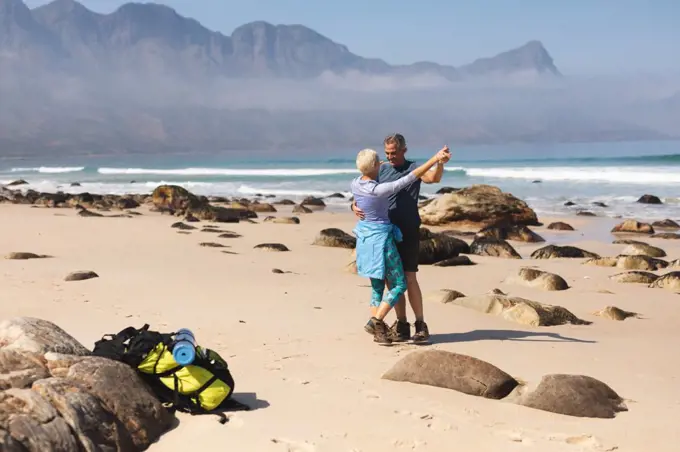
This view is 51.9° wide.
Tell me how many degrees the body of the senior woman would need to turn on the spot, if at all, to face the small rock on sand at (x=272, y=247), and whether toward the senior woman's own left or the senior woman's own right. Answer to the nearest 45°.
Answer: approximately 45° to the senior woman's own left

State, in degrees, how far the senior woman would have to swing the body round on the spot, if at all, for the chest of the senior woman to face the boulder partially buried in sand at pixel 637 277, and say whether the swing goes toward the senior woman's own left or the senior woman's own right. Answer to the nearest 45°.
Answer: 0° — they already face it

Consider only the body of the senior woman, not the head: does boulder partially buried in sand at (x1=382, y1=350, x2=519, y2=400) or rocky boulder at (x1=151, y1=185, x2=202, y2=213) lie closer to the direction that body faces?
the rocky boulder

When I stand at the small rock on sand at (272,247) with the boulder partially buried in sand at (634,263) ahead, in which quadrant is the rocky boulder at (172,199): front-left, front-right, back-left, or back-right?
back-left

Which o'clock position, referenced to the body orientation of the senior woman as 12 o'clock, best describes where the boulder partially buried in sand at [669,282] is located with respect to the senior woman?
The boulder partially buried in sand is roughly at 12 o'clock from the senior woman.

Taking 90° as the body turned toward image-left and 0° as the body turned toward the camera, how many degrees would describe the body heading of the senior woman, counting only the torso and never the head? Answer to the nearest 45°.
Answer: approximately 225°

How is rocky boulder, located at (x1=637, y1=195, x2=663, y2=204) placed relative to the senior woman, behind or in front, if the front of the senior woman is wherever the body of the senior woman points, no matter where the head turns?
in front

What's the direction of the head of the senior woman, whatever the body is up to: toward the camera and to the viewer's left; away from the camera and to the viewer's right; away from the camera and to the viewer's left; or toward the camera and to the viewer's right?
away from the camera and to the viewer's right

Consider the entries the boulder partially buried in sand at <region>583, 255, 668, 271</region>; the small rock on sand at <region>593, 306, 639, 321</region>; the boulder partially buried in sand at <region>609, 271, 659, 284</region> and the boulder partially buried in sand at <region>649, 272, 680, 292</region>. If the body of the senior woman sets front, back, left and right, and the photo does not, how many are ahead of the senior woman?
4

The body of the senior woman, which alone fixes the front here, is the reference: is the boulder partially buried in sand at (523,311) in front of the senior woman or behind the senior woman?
in front

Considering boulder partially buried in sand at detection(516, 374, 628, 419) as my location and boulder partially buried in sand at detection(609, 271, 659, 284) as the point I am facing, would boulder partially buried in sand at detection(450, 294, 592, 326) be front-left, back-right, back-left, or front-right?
front-left

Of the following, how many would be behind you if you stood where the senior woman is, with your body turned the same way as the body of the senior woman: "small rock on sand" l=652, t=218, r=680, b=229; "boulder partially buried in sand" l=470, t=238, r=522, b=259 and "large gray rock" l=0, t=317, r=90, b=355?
1

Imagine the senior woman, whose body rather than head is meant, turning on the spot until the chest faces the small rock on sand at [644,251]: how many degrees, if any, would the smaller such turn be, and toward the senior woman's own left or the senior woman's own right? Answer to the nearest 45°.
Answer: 0° — they already face it

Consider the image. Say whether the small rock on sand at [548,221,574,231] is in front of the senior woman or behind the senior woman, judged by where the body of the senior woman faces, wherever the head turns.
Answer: in front

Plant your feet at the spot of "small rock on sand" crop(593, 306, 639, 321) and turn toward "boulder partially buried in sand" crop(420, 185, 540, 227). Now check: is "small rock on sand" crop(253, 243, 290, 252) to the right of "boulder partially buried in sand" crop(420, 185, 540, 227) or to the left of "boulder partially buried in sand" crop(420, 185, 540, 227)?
left

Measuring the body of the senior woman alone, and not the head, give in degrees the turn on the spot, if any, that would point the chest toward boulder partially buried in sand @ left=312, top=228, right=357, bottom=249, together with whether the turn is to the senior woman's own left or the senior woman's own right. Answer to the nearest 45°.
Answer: approximately 45° to the senior woman's own left

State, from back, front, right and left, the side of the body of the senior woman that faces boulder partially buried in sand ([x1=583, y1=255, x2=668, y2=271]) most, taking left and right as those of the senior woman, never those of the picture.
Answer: front

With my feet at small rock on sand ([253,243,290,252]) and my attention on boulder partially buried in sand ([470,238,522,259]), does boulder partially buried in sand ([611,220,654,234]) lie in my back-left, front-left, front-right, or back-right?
front-left

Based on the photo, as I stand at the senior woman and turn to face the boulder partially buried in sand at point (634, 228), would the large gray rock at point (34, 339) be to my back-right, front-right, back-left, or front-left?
back-left

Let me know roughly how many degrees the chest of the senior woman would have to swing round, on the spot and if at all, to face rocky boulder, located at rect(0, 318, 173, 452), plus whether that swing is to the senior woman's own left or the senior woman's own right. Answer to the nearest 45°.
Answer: approximately 180°
